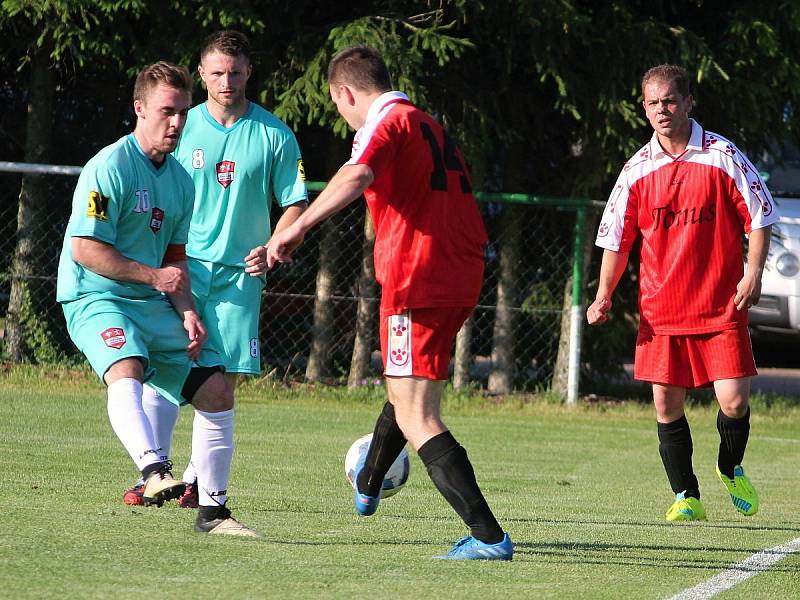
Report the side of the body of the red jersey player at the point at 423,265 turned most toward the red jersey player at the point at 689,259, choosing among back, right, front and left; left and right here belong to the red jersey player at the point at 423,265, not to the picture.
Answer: right

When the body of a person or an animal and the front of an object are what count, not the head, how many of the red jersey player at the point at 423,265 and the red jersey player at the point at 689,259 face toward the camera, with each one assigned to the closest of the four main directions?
1

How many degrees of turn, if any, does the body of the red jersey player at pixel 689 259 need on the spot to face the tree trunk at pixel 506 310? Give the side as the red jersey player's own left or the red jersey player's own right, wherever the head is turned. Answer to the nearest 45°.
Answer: approximately 180°

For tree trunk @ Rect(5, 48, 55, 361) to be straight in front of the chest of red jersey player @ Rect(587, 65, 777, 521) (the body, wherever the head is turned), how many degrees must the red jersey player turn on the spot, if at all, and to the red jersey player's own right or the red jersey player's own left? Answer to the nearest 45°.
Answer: approximately 135° to the red jersey player's own right

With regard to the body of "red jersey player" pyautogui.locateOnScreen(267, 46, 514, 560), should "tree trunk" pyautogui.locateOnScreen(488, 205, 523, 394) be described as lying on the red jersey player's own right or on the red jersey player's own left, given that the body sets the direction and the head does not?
on the red jersey player's own right

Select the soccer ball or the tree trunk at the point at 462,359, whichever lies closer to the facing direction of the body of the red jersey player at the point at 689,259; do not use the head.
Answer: the soccer ball

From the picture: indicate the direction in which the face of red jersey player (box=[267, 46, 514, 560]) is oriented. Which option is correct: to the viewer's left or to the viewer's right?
to the viewer's left

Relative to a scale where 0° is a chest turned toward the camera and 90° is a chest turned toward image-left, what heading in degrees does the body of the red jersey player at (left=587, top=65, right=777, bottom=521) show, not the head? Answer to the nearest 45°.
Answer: approximately 0°

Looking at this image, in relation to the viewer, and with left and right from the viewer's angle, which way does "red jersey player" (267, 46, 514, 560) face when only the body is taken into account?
facing away from the viewer and to the left of the viewer
